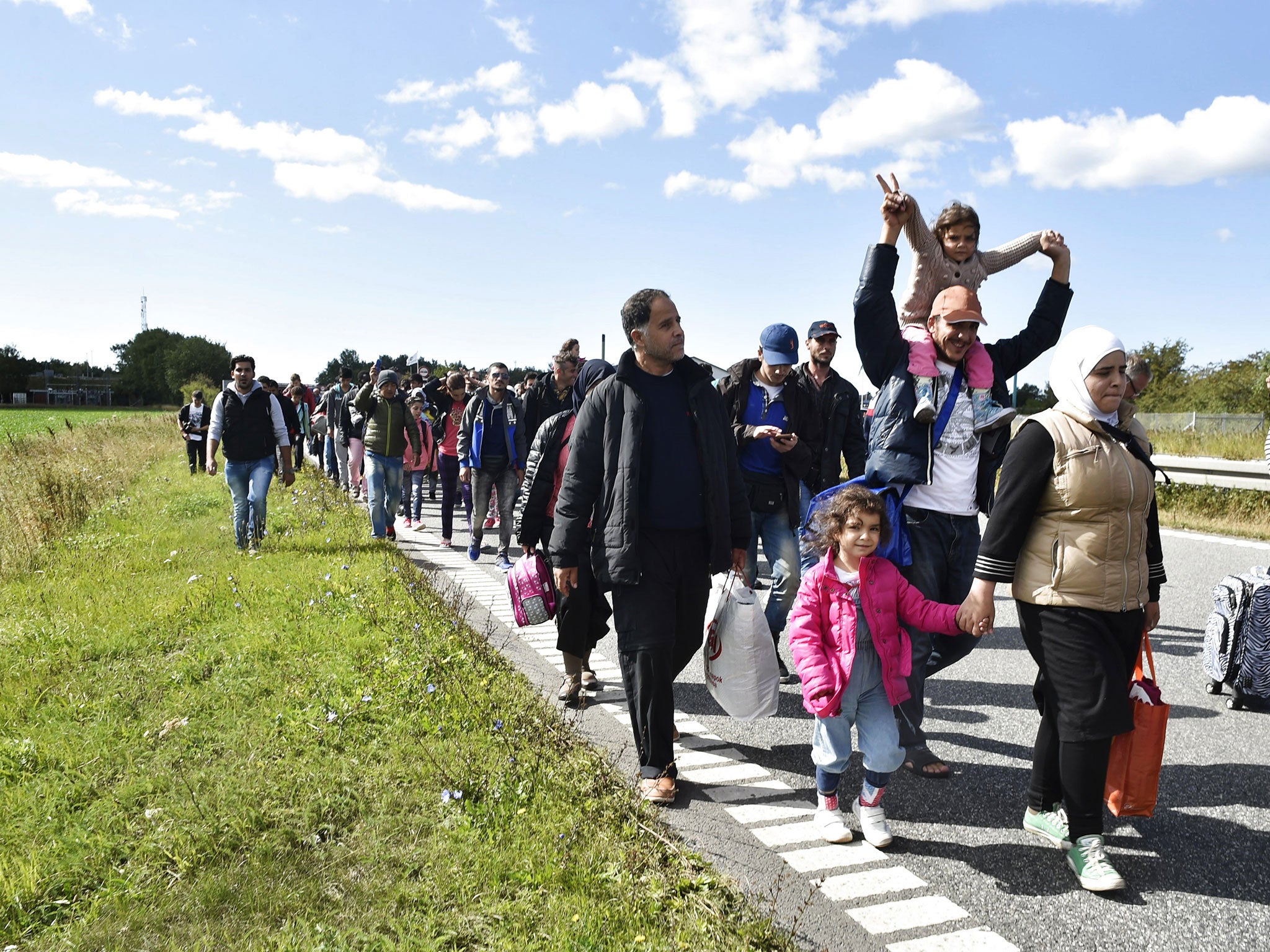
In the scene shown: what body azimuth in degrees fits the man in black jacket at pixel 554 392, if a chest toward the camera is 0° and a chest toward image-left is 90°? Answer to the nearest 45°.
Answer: approximately 315°

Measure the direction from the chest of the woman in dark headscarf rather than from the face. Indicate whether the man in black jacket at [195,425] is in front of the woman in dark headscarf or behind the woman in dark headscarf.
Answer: behind

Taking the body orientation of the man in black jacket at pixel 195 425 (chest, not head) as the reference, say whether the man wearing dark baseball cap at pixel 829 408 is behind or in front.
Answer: in front

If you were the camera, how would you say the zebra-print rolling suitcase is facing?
facing the viewer and to the left of the viewer

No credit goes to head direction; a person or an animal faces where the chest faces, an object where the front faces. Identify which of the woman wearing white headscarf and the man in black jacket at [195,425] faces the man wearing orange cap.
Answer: the man in black jacket

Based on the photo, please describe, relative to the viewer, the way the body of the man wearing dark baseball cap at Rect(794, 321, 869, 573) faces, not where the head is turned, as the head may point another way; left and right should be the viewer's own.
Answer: facing the viewer

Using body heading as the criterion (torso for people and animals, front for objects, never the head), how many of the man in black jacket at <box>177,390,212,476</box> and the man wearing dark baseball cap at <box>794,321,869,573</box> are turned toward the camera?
2

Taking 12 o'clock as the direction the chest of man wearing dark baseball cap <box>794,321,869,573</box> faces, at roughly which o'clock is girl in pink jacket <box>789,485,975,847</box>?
The girl in pink jacket is roughly at 12 o'clock from the man wearing dark baseball cap.

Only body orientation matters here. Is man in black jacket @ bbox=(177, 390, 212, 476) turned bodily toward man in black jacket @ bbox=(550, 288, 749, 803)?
yes

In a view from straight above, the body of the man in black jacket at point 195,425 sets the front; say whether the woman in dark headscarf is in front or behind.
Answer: in front

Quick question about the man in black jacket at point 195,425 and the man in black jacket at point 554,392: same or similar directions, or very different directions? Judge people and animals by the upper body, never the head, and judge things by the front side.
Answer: same or similar directions

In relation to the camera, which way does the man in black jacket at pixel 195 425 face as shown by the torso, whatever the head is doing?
toward the camera

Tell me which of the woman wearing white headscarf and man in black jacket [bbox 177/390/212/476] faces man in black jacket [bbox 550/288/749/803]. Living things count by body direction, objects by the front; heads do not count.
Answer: man in black jacket [bbox 177/390/212/476]

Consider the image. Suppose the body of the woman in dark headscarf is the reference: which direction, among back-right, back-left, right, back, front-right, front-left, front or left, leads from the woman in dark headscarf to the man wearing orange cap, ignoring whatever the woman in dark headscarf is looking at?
front

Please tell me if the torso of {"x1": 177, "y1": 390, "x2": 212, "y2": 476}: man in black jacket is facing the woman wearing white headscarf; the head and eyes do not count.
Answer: yes

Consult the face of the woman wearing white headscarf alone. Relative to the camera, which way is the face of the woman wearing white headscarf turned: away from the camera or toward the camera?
toward the camera
